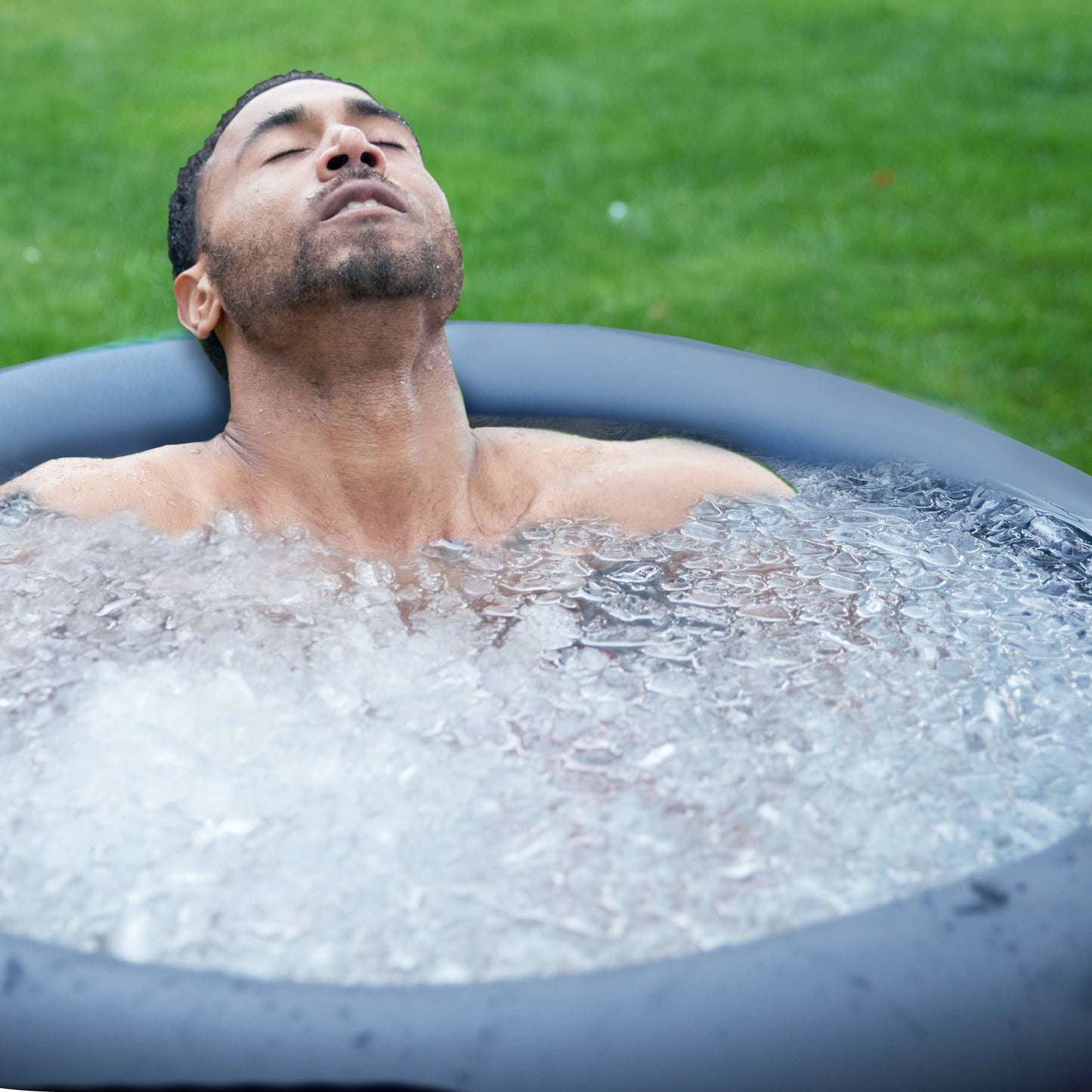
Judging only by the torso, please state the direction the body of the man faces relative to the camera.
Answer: toward the camera
